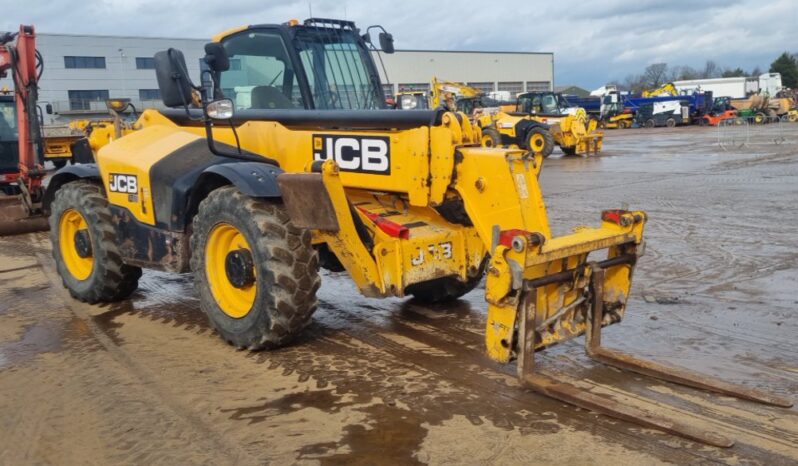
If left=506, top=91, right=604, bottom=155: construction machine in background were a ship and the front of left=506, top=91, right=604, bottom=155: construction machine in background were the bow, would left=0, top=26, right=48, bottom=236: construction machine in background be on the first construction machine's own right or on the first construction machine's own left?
on the first construction machine's own right

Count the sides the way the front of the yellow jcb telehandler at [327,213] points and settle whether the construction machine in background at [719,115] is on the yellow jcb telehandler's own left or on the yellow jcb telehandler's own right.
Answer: on the yellow jcb telehandler's own left

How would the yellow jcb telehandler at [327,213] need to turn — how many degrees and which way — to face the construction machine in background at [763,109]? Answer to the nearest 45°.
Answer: approximately 90° to its left

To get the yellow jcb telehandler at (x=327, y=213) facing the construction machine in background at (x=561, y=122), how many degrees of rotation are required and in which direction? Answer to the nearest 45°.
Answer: approximately 135° to its left

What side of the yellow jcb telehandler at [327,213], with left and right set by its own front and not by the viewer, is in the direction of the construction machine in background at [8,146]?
back

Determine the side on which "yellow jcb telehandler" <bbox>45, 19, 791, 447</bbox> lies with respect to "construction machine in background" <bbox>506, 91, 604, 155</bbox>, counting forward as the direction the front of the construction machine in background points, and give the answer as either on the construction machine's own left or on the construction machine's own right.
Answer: on the construction machine's own right

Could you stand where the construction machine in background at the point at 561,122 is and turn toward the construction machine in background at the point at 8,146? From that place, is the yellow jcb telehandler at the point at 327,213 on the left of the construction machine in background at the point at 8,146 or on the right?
left
